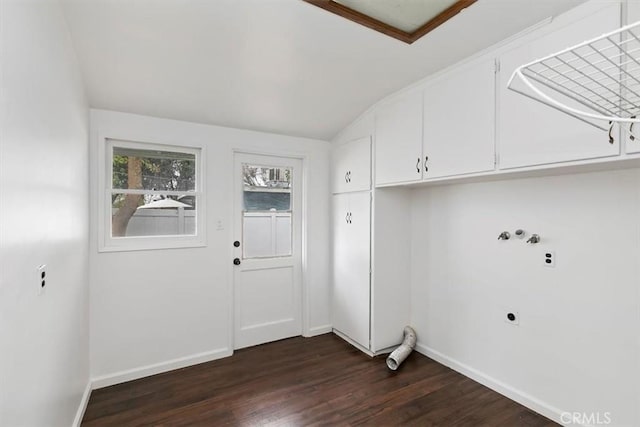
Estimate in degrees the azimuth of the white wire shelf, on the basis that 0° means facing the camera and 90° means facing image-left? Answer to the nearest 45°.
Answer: approximately 45°

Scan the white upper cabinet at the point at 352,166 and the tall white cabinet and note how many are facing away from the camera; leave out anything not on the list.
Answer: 0

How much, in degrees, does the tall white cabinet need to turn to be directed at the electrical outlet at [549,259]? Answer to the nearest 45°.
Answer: approximately 90° to its left

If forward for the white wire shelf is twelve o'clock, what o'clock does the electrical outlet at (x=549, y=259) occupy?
The electrical outlet is roughly at 4 o'clock from the white wire shelf.

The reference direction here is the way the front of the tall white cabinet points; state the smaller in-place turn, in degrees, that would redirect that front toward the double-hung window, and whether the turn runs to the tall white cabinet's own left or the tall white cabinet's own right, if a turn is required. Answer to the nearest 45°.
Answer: approximately 45° to the tall white cabinet's own right

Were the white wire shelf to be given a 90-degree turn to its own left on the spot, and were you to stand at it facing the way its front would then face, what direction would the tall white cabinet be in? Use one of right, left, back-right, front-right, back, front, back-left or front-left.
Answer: back

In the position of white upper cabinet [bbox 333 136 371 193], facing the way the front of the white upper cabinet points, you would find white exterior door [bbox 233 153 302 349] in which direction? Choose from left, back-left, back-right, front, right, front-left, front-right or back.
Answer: front-right

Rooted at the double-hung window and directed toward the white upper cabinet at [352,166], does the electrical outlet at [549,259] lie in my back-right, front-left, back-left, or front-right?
front-right

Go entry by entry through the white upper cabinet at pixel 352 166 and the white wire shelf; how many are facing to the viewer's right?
0

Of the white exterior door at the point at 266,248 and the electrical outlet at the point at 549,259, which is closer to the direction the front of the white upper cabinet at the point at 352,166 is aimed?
the white exterior door

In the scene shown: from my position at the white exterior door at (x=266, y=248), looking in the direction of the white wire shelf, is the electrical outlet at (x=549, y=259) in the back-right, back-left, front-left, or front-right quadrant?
front-left

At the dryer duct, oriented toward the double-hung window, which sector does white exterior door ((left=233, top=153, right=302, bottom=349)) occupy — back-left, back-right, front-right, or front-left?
front-right

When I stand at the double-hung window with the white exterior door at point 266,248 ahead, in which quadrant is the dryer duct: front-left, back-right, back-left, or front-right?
front-right
